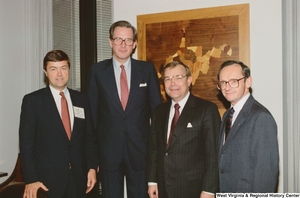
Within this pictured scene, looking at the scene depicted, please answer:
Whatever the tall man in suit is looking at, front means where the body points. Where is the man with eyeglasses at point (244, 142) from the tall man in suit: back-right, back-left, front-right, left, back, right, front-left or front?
front-left

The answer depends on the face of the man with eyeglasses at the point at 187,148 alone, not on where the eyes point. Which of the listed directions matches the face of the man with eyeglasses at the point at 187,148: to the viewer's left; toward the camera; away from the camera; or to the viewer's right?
toward the camera

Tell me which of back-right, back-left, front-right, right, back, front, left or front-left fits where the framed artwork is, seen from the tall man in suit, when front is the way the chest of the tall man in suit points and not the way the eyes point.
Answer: back-left

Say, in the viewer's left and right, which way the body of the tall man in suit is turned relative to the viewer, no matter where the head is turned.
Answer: facing the viewer

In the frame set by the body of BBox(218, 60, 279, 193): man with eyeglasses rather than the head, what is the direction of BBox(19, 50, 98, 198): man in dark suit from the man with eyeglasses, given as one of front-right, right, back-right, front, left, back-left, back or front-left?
front-right

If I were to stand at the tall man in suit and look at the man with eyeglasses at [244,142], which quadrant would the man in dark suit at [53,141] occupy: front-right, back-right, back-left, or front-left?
back-right

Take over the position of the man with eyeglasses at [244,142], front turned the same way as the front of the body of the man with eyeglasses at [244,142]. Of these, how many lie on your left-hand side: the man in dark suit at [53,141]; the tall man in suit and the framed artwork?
0

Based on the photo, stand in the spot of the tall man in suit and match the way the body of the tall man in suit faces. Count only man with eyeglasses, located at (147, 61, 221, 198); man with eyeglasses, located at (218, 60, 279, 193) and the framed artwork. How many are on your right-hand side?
0

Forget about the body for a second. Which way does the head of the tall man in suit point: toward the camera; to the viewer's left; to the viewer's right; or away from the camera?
toward the camera

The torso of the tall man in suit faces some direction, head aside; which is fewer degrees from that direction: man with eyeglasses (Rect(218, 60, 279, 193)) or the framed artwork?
the man with eyeglasses

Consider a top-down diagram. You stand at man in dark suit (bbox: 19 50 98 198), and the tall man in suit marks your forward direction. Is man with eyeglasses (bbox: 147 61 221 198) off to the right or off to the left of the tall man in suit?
right

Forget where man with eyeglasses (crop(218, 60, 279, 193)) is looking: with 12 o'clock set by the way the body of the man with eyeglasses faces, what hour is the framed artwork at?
The framed artwork is roughly at 4 o'clock from the man with eyeglasses.

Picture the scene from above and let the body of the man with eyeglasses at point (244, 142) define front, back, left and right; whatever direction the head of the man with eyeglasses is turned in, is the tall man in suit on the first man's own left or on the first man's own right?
on the first man's own right

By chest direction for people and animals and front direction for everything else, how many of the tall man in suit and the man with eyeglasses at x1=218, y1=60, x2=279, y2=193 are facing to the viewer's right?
0

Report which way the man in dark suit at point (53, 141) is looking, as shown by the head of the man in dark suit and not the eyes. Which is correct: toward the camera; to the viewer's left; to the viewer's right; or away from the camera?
toward the camera
